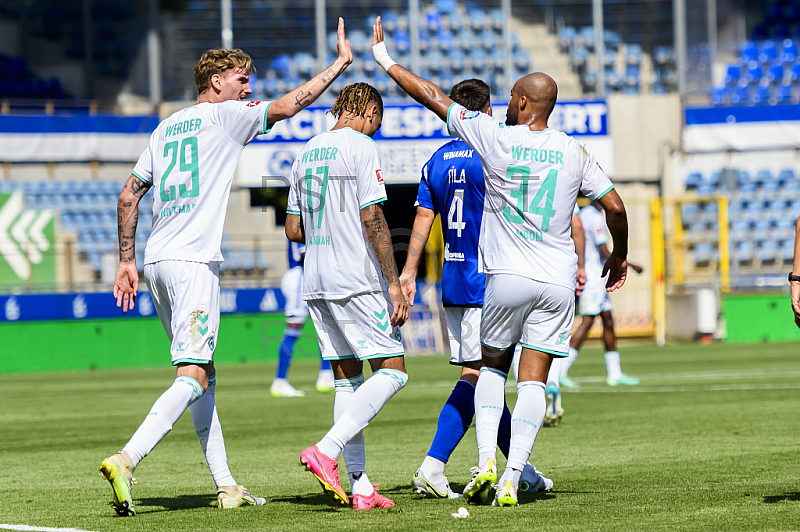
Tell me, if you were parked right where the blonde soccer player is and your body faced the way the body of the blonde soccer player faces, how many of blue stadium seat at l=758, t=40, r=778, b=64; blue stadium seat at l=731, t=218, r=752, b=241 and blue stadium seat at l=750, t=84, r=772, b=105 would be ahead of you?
3

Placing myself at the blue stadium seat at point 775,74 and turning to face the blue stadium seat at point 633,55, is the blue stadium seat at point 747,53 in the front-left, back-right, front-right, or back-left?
front-right

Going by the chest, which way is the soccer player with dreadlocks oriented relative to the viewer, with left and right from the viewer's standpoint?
facing away from the viewer and to the right of the viewer

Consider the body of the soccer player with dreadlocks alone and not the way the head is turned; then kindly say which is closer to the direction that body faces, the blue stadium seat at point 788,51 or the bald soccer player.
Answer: the blue stadium seat

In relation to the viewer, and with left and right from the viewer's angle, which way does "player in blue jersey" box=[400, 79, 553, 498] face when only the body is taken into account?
facing away from the viewer and to the right of the viewer

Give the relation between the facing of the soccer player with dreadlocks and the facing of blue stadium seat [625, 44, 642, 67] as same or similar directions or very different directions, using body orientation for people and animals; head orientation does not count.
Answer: very different directions

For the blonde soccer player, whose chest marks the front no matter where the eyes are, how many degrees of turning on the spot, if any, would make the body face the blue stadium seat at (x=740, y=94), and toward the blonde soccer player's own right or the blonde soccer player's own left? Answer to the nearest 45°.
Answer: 0° — they already face it

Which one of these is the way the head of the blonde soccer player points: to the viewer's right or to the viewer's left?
to the viewer's right

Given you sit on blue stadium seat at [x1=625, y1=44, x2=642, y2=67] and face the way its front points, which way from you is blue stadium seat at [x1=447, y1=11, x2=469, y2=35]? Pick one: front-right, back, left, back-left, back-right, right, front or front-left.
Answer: right

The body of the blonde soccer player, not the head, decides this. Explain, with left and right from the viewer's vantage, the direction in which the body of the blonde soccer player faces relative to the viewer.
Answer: facing away from the viewer and to the right of the viewer

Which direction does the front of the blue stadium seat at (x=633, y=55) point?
toward the camera
